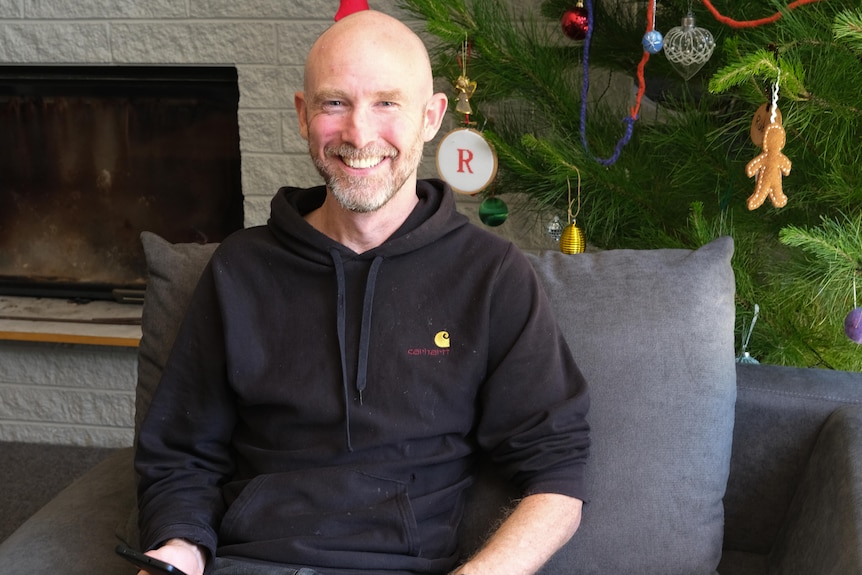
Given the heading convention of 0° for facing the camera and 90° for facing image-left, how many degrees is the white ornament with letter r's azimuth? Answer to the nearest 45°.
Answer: approximately 0°

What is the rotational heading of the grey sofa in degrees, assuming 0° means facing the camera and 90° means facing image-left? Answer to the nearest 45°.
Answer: approximately 0°
